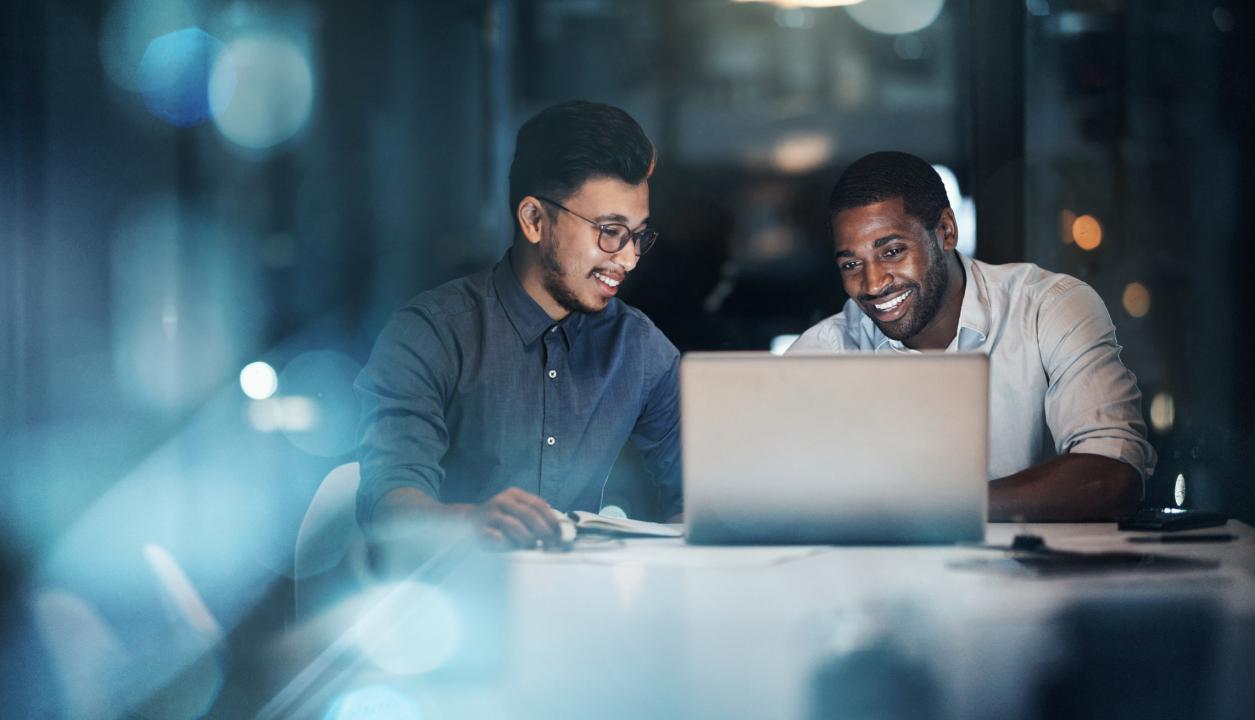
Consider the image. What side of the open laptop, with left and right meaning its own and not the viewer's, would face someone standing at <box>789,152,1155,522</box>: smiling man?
front

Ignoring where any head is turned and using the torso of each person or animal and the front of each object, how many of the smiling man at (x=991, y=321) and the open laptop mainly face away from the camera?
1

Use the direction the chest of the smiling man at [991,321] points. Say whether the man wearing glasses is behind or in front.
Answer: in front

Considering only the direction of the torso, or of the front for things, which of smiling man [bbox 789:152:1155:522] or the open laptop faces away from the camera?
the open laptop

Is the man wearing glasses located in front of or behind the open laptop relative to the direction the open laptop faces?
in front

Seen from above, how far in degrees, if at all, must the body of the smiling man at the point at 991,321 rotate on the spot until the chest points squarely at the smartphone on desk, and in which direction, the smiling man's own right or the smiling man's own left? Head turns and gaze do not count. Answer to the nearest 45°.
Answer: approximately 45° to the smiling man's own left

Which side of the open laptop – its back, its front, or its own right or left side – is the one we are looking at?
back

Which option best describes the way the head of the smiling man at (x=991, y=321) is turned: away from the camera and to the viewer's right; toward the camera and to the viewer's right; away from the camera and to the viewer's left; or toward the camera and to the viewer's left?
toward the camera and to the viewer's left

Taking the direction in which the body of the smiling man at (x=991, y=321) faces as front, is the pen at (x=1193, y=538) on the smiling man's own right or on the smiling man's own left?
on the smiling man's own left

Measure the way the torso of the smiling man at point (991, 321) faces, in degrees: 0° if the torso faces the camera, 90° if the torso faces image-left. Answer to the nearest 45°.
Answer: approximately 45°
